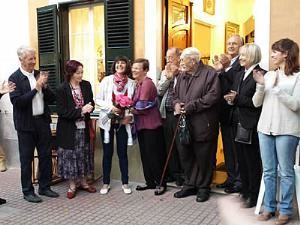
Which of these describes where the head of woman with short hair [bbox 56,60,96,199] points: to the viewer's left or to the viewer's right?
to the viewer's right

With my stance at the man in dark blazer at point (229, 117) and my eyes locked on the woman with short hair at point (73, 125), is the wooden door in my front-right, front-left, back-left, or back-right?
front-right

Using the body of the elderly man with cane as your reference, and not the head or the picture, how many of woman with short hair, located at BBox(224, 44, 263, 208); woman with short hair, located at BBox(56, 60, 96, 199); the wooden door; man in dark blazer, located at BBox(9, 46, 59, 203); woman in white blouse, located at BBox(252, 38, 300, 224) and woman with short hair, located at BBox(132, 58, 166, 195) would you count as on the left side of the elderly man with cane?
2

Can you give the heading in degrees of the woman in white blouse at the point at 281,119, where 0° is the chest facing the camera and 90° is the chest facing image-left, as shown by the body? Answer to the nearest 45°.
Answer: approximately 45°

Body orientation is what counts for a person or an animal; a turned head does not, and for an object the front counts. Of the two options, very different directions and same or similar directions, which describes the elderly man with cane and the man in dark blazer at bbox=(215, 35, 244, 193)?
same or similar directions

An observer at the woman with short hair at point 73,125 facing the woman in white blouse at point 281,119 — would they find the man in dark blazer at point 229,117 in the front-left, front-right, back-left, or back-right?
front-left

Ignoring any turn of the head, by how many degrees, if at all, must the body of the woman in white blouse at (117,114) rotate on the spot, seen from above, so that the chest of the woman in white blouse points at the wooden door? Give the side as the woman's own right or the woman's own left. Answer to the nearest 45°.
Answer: approximately 135° to the woman's own left

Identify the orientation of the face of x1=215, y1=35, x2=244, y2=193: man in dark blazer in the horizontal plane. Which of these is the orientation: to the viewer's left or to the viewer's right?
to the viewer's left

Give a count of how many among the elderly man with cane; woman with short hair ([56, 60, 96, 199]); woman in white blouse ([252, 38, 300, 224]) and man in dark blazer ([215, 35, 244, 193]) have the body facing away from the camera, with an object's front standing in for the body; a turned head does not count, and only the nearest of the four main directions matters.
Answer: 0

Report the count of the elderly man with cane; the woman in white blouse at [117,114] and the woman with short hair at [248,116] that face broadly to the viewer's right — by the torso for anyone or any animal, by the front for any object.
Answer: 0

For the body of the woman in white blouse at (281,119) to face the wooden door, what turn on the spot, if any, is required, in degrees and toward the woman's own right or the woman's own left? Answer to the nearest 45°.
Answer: approximately 90° to the woman's own right

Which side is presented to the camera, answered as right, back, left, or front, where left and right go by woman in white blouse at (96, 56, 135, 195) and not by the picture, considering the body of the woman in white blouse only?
front

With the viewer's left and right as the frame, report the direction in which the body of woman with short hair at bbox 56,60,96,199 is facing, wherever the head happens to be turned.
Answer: facing the viewer and to the right of the viewer

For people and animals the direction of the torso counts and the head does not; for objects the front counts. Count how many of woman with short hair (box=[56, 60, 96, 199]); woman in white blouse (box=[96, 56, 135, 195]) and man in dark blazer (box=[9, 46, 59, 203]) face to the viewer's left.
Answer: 0
